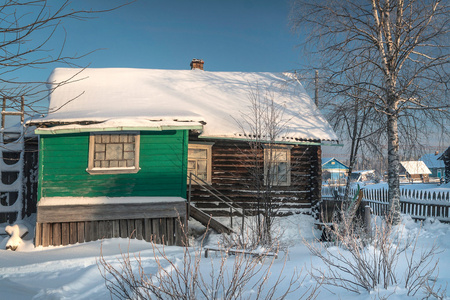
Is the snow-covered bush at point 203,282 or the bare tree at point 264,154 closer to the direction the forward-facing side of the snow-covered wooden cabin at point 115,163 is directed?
the snow-covered bush

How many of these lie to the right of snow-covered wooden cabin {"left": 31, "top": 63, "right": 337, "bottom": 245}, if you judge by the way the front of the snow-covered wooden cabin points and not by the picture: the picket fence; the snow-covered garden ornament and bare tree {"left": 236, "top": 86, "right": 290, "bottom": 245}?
1

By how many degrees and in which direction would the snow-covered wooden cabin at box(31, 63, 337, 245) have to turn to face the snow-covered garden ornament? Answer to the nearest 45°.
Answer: approximately 90° to its right

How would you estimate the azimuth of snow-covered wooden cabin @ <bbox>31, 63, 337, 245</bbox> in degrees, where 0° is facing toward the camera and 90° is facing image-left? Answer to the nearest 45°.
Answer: approximately 0°

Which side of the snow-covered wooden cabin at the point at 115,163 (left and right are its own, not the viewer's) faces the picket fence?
left

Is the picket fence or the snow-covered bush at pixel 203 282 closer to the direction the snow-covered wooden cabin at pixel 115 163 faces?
the snow-covered bush

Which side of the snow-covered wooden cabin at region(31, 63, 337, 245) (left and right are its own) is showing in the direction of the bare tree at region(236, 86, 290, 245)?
front

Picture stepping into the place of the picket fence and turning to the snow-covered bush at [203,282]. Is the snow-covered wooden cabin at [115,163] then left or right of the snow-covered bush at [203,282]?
right

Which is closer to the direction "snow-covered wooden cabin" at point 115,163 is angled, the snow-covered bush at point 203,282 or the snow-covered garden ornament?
the snow-covered bush
